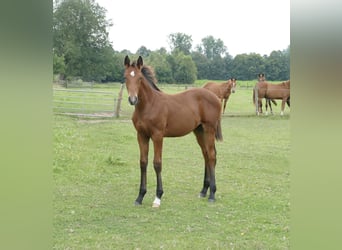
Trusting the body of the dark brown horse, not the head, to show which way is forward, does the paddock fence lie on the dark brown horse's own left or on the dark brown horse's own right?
on the dark brown horse's own right

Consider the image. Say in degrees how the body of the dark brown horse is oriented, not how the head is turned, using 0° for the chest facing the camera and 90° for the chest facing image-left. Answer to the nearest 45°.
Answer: approximately 45°
